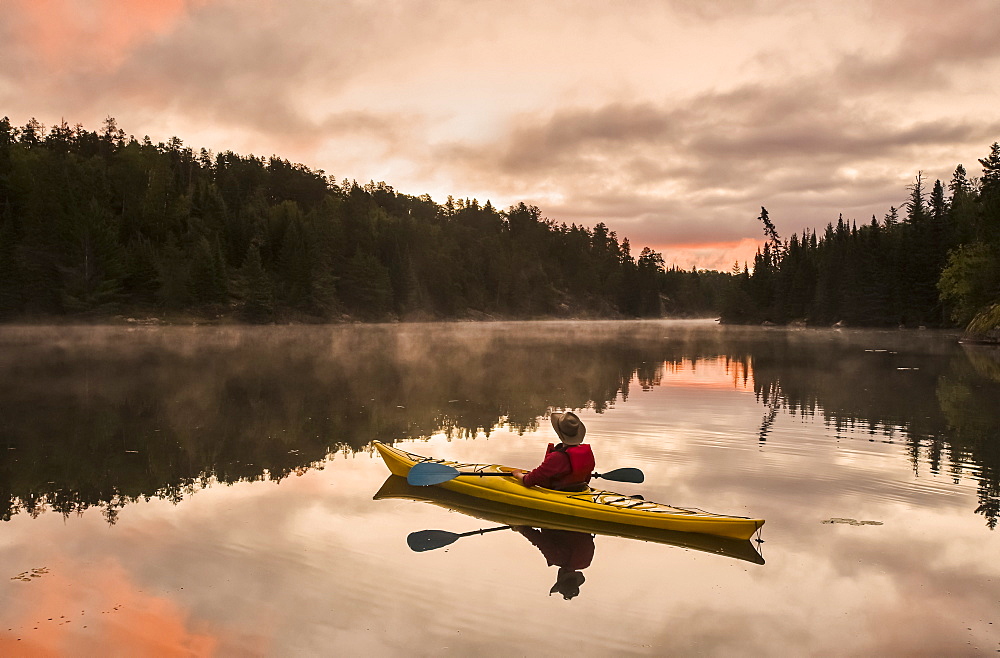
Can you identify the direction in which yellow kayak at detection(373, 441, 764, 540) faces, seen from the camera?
facing away from the viewer and to the left of the viewer

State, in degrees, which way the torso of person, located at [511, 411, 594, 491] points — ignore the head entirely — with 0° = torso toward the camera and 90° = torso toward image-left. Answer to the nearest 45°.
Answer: approximately 135°
